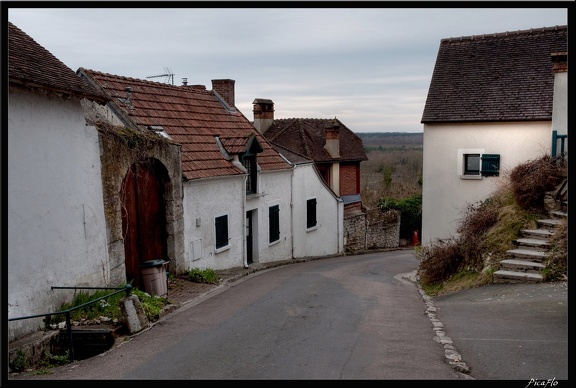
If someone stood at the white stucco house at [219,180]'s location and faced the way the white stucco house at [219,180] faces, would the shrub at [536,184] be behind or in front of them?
in front

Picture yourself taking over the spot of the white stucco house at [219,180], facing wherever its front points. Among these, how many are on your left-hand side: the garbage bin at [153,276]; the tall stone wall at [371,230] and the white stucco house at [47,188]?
1

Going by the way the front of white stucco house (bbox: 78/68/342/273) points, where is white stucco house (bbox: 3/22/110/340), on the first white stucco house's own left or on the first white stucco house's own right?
on the first white stucco house's own right

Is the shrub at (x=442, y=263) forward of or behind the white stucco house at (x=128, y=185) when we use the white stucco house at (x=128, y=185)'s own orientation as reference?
forward

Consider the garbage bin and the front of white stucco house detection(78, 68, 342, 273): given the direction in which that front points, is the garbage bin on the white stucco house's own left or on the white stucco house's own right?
on the white stucco house's own right

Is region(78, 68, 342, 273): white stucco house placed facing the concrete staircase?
yes

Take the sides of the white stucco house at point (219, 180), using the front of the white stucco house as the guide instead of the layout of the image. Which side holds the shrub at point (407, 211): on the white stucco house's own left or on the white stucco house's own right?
on the white stucco house's own left

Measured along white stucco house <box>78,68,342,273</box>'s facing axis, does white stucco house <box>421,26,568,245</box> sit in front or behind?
in front
